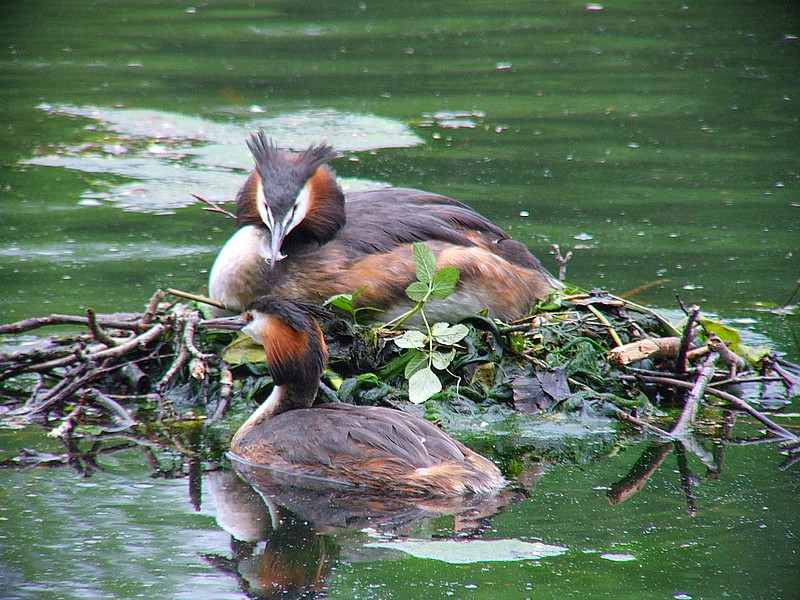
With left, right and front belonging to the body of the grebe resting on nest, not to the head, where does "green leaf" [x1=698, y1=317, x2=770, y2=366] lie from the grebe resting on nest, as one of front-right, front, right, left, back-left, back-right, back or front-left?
back

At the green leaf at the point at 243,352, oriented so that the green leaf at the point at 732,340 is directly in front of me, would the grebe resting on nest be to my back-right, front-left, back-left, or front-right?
front-left

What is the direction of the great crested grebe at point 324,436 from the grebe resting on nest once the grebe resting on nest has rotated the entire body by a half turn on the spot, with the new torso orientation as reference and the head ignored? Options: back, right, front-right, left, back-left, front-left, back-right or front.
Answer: right

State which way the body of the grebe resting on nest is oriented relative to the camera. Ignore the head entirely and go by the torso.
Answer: to the viewer's left

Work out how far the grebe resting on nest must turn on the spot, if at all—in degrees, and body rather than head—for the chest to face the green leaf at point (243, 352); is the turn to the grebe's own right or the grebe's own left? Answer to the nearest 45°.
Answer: approximately 45° to the grebe's own left
